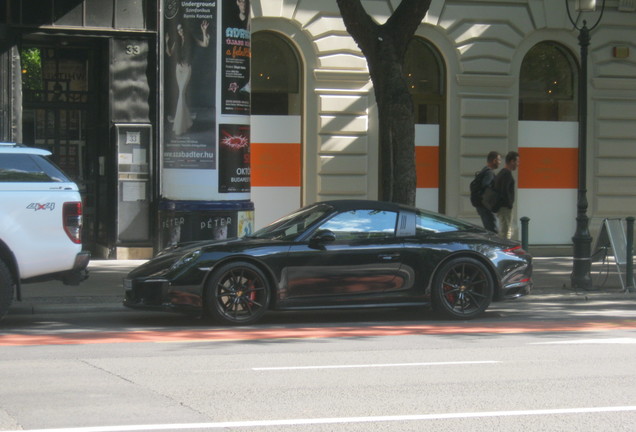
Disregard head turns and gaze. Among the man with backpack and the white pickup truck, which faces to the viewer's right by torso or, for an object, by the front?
the man with backpack

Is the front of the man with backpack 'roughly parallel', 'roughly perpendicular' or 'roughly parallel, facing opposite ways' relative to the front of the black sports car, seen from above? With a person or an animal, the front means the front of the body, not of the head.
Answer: roughly parallel, facing opposite ways

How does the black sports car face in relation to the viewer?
to the viewer's left

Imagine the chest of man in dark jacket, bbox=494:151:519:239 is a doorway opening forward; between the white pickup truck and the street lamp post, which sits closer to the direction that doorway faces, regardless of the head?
the street lamp post

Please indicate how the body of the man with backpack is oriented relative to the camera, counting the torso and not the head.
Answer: to the viewer's right

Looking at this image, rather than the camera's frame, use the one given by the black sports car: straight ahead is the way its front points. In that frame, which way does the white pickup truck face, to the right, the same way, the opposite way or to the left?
the same way

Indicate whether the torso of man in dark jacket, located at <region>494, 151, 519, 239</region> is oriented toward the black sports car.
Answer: no

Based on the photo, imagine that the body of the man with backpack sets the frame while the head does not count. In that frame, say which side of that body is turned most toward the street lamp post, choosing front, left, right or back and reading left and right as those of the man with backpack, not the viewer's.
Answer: right

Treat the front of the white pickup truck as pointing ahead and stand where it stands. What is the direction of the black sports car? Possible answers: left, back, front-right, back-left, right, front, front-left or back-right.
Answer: back
